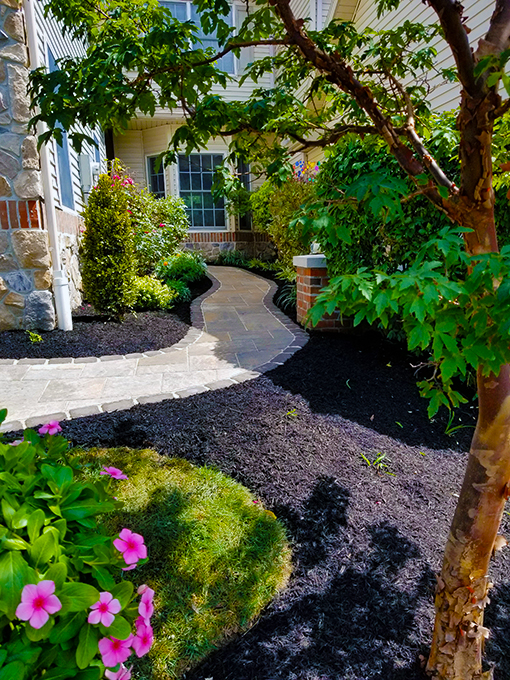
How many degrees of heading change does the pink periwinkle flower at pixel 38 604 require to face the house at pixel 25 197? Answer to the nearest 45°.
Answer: approximately 180°

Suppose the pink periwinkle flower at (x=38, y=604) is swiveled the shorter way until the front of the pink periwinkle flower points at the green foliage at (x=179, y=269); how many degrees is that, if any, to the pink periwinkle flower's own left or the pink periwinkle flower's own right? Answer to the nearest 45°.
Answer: approximately 180°

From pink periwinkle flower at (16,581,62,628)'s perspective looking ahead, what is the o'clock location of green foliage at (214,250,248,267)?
The green foliage is roughly at 7 o'clock from the pink periwinkle flower.

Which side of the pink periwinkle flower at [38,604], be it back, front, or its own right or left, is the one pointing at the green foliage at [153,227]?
back

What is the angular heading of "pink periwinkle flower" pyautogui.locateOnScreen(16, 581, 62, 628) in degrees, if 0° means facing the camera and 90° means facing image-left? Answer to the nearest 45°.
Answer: approximately 0°

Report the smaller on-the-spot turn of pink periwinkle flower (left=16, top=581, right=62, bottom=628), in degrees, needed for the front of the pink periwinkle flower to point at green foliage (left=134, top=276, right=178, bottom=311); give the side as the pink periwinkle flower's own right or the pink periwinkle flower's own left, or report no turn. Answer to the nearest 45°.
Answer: approximately 180°

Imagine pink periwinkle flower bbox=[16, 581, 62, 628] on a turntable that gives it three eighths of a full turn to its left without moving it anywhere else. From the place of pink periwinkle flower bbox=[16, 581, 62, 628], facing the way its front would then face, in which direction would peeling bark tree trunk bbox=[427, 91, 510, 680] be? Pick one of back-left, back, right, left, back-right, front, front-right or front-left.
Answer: front-right
